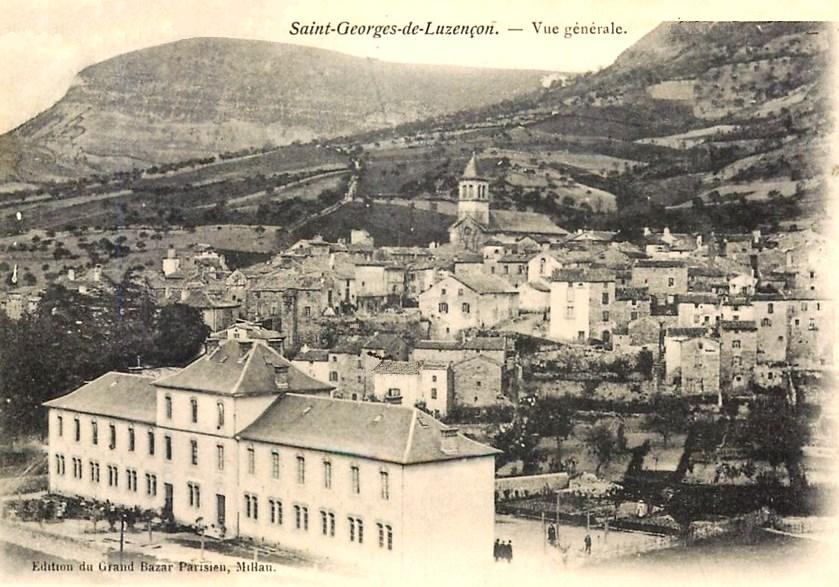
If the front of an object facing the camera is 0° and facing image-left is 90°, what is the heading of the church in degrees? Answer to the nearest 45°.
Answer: approximately 45°

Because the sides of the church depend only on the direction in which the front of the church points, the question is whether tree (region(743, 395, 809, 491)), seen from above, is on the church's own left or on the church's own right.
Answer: on the church's own left

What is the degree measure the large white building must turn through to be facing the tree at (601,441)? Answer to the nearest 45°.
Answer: approximately 135° to its left

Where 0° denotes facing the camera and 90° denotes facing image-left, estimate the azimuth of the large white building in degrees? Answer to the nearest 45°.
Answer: approximately 45°

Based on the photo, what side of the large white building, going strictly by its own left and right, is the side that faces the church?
back
